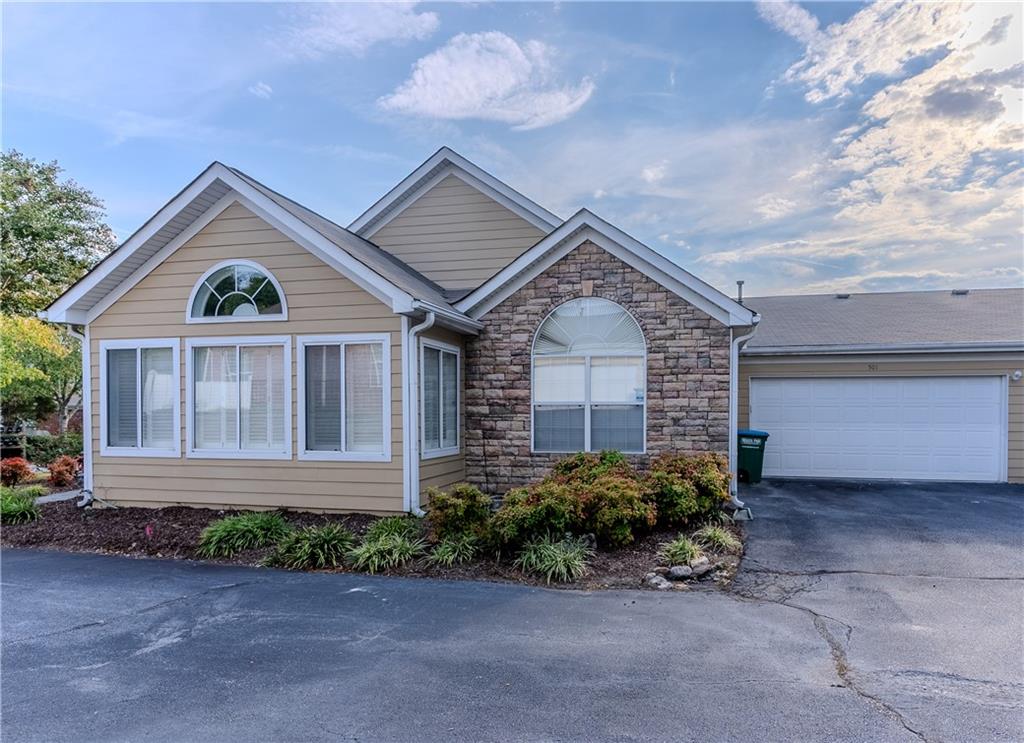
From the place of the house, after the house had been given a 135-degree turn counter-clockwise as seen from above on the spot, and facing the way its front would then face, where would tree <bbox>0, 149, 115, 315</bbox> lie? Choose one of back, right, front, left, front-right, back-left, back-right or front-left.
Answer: left

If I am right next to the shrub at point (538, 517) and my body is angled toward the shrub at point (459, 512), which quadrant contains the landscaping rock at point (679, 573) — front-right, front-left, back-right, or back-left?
back-left

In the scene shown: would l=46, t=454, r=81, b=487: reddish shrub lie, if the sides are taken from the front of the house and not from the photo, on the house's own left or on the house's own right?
on the house's own right

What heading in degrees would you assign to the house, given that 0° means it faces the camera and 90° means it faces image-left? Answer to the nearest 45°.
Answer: approximately 0°

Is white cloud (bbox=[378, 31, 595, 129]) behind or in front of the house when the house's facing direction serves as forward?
behind

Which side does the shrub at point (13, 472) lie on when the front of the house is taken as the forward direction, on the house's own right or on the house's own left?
on the house's own right

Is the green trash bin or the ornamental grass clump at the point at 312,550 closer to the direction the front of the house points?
the ornamental grass clump

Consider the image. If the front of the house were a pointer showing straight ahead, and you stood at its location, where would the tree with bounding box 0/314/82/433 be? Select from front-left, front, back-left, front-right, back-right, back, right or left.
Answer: back-right

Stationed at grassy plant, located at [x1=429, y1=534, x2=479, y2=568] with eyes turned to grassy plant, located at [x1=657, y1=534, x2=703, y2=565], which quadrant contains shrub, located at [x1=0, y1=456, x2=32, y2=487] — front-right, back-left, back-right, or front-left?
back-left

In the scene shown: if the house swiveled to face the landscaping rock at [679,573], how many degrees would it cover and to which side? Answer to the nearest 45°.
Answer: approximately 45° to its left

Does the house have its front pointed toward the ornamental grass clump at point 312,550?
yes

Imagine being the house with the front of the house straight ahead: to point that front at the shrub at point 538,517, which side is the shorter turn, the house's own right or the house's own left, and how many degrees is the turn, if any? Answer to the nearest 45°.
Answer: approximately 45° to the house's own left
